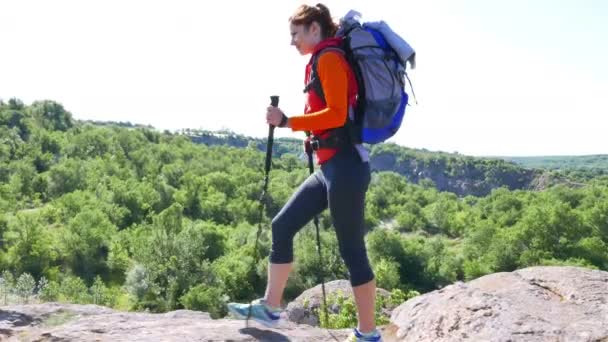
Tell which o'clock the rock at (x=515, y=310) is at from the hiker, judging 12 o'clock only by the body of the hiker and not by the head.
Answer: The rock is roughly at 5 o'clock from the hiker.

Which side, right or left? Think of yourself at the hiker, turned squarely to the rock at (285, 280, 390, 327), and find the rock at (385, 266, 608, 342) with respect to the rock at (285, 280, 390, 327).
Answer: right

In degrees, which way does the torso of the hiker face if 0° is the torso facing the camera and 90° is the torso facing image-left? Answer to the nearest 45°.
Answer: approximately 90°

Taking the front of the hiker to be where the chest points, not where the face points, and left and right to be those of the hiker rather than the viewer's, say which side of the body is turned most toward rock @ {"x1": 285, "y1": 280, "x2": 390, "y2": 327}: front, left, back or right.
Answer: right
